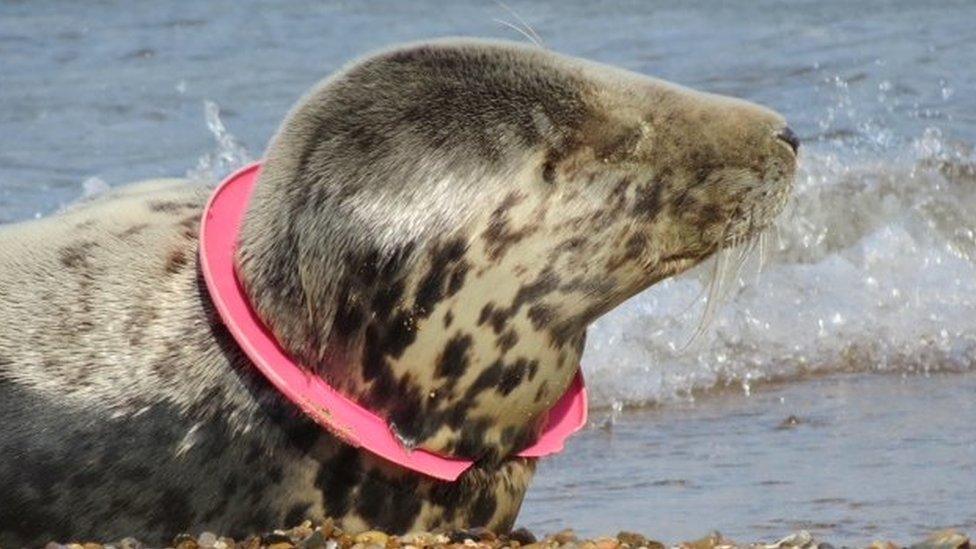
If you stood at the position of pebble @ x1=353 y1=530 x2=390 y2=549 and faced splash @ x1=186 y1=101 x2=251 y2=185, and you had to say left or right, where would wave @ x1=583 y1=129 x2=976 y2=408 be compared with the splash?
right

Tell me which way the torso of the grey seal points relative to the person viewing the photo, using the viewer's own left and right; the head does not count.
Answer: facing to the right of the viewer

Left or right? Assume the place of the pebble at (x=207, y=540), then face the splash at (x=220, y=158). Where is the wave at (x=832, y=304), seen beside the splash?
right

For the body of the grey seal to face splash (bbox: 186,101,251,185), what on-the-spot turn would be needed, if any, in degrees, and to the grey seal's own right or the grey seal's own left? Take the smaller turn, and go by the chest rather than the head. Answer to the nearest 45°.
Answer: approximately 90° to the grey seal's own left
